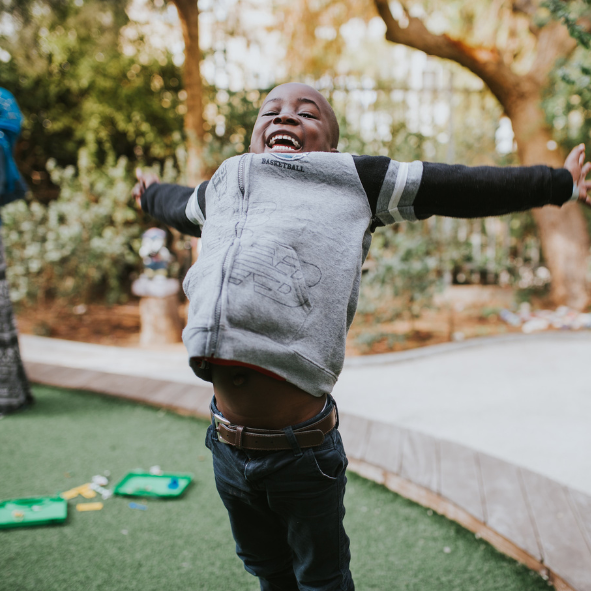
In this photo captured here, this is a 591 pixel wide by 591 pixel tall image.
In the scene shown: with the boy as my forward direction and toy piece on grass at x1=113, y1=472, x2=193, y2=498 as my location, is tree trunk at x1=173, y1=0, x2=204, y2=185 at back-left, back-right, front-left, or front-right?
back-left

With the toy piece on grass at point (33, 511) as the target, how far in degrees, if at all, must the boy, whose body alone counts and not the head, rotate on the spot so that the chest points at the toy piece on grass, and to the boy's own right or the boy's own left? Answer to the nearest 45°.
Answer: approximately 90° to the boy's own right

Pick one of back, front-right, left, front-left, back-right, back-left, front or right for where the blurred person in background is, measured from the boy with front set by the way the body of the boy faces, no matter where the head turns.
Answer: right

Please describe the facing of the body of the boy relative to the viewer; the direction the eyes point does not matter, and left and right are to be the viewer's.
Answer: facing the viewer and to the left of the viewer

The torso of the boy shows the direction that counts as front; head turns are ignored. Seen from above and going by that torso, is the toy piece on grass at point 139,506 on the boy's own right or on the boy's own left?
on the boy's own right

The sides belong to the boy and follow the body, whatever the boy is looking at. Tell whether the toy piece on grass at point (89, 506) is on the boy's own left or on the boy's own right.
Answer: on the boy's own right

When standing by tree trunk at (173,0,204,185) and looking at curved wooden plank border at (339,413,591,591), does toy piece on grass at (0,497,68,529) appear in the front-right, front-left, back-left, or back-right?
front-right

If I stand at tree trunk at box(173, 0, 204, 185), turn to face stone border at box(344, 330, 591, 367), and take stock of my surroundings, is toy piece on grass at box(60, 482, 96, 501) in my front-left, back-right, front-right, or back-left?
front-right

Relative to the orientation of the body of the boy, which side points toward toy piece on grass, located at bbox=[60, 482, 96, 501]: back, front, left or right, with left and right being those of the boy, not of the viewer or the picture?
right
